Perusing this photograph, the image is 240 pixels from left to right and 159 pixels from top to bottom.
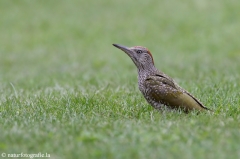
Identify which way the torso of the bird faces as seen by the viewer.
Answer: to the viewer's left
